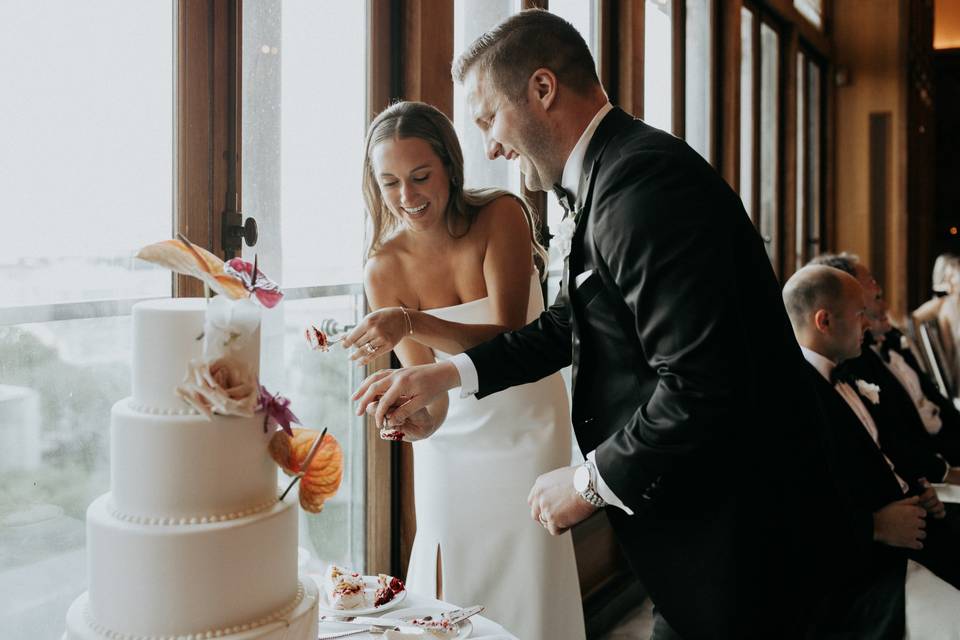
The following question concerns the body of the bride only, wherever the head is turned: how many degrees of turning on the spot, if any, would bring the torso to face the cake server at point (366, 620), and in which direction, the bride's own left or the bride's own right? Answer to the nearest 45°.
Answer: approximately 45° to the bride's own left

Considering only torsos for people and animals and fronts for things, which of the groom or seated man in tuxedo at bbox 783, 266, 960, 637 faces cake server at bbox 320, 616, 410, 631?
the groom

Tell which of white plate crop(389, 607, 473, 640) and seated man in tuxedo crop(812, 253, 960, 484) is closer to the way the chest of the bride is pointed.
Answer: the white plate

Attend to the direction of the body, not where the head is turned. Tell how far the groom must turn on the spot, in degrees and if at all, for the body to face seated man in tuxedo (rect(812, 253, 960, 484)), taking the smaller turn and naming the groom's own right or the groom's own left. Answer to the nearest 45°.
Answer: approximately 135° to the groom's own right

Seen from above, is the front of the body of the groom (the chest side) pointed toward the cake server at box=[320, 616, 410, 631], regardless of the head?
yes

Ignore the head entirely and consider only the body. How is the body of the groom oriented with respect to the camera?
to the viewer's left
